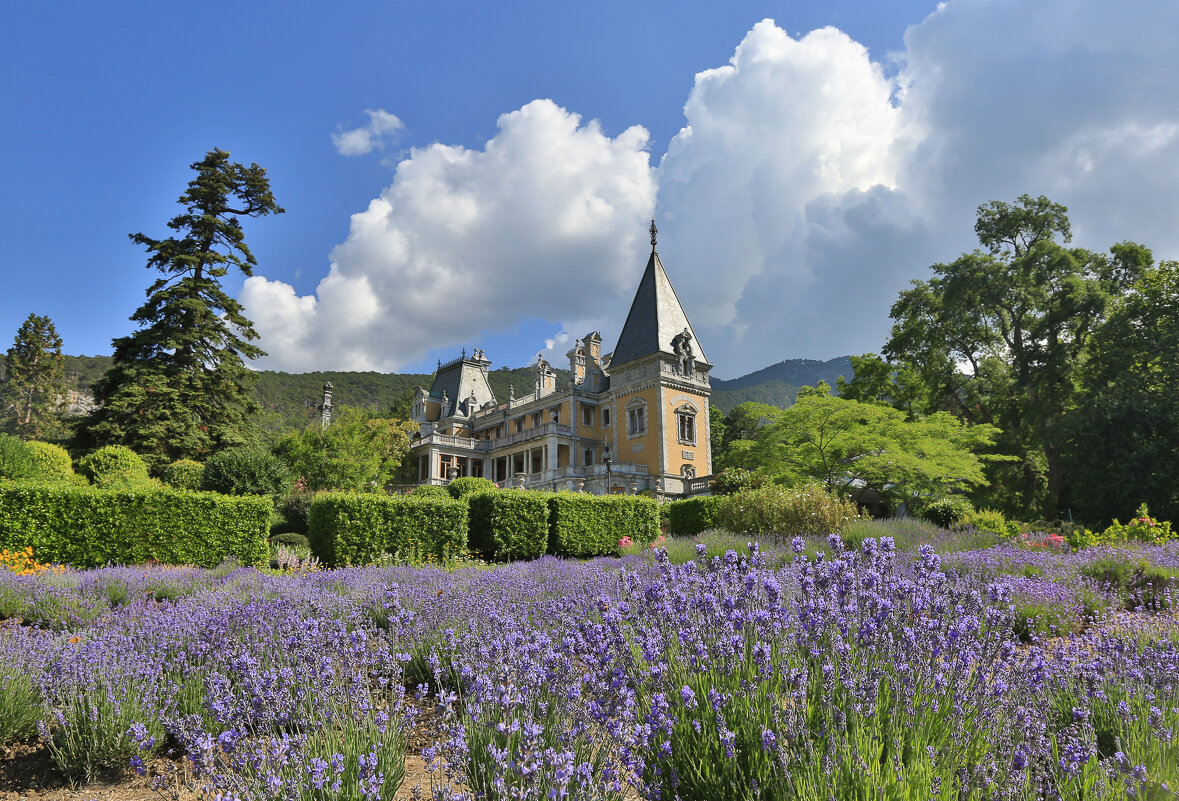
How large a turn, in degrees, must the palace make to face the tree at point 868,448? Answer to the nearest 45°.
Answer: approximately 45° to its left

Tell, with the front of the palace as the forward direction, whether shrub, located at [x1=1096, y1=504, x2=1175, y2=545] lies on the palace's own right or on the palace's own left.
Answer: on the palace's own left

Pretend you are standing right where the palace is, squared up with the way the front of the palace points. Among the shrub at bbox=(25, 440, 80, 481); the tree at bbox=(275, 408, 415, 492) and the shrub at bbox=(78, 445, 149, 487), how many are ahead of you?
3

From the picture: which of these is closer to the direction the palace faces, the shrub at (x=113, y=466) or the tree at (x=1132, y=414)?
the shrub

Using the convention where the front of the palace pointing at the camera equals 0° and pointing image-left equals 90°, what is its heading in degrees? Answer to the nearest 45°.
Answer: approximately 45°

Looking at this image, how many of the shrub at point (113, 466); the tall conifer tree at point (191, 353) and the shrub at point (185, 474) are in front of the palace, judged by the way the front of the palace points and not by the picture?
3

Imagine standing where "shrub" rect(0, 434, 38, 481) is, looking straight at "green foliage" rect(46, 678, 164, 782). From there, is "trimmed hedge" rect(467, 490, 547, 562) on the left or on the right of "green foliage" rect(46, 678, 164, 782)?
left

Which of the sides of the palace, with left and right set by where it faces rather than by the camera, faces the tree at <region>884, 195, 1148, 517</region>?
left

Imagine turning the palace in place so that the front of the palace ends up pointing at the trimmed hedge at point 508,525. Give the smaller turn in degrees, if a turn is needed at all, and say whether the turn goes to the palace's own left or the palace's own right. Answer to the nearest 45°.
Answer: approximately 45° to the palace's own left

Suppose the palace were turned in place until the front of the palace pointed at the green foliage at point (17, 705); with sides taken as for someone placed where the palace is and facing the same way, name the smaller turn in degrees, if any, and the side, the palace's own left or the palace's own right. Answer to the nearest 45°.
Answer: approximately 45° to the palace's own left

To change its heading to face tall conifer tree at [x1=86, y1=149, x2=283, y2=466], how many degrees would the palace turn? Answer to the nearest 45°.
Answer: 0° — it already faces it
